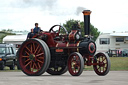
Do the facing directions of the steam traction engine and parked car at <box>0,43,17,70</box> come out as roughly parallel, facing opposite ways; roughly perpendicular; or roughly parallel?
roughly perpendicular

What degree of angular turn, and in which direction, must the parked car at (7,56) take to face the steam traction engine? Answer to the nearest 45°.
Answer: approximately 45° to its left

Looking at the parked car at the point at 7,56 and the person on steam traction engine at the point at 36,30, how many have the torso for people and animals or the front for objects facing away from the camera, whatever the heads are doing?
0

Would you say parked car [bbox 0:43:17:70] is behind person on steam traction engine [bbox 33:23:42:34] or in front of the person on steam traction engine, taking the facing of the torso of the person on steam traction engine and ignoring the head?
behind

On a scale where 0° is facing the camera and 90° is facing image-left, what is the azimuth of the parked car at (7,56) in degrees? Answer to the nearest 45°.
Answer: approximately 45°

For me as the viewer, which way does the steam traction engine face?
facing the viewer and to the right of the viewer

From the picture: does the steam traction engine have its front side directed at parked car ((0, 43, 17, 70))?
no
